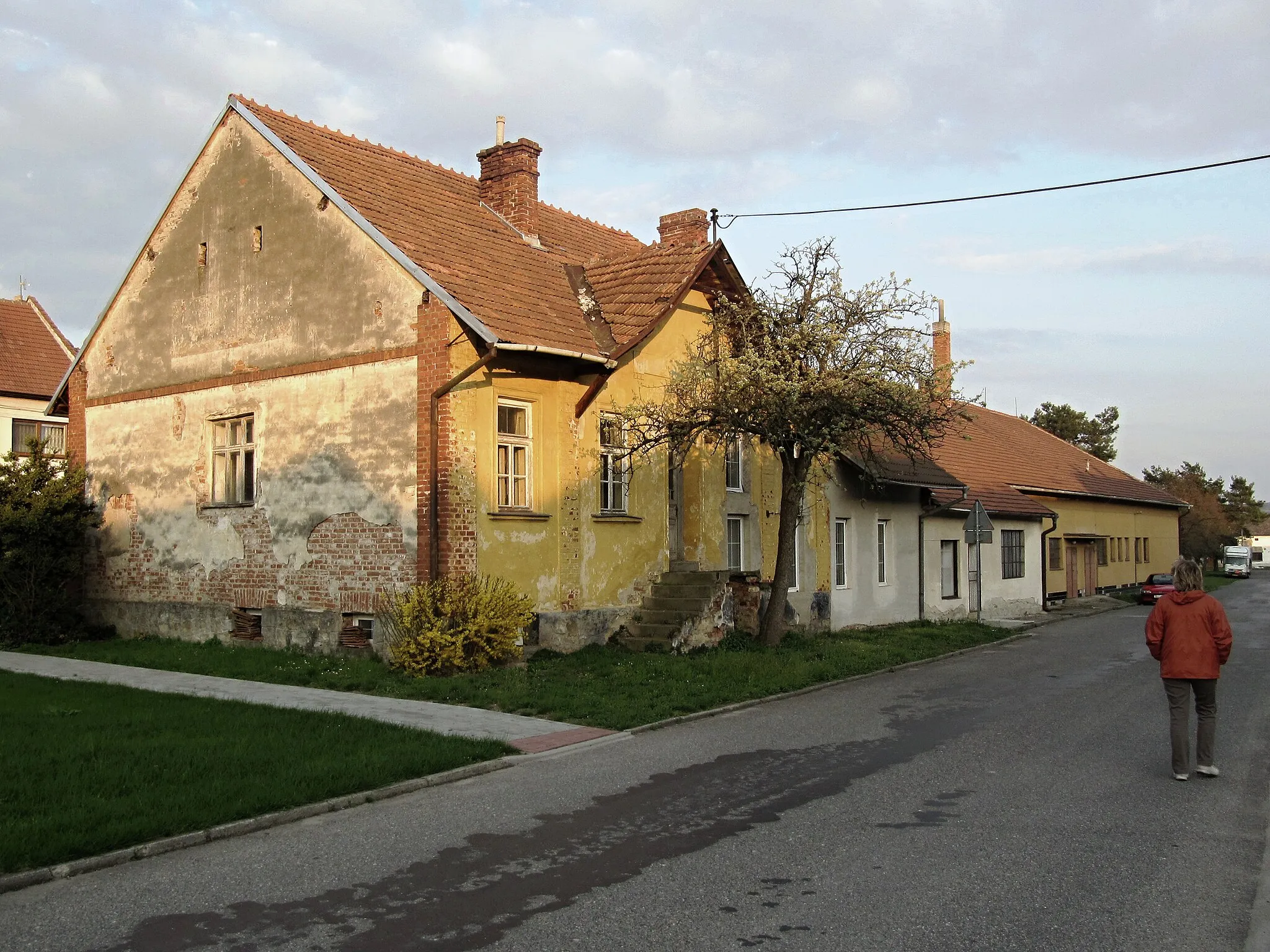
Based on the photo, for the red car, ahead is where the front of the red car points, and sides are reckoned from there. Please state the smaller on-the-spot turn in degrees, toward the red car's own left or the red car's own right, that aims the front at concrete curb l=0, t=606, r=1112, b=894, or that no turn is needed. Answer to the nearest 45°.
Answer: approximately 45° to the red car's own left

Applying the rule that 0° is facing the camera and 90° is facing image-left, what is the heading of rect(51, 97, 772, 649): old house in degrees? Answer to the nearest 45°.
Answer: approximately 315°

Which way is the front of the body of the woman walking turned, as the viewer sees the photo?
away from the camera

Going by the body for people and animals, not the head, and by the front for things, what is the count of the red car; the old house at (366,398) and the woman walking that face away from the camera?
1

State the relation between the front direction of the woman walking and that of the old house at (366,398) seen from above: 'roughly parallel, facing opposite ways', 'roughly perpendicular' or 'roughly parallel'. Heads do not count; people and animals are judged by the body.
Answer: roughly perpendicular

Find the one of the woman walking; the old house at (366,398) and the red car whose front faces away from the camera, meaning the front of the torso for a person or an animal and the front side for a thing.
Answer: the woman walking

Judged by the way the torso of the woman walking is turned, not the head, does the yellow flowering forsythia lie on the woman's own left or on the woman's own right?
on the woman's own left

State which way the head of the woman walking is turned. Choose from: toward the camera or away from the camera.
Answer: away from the camera
